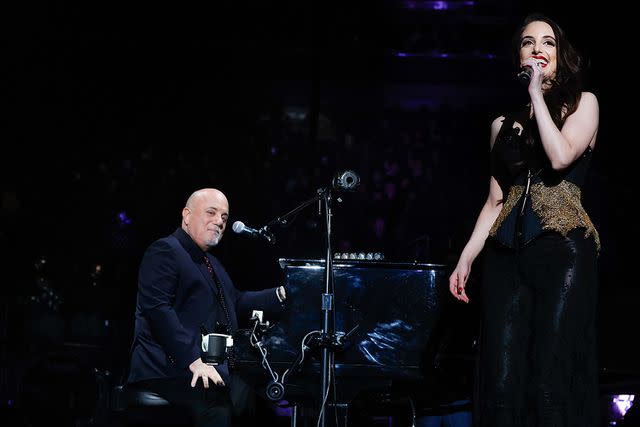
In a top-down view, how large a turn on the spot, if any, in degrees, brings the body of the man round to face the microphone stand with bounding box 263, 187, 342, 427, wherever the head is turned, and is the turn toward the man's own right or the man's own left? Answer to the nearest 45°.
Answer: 0° — they already face it

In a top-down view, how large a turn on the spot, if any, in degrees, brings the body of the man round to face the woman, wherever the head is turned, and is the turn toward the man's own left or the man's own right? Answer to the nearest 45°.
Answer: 0° — they already face them

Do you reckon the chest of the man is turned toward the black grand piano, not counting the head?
yes

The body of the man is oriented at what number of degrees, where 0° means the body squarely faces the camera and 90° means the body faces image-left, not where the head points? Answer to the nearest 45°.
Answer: approximately 315°

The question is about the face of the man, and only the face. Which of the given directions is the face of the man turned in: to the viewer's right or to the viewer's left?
to the viewer's right

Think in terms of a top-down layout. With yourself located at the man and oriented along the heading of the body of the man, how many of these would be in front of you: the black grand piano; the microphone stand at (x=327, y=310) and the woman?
3

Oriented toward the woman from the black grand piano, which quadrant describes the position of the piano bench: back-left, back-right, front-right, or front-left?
back-right
